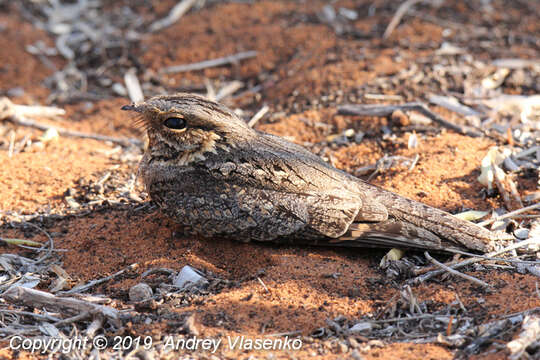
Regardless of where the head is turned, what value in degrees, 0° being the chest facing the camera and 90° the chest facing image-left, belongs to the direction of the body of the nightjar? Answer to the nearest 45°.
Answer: approximately 90°

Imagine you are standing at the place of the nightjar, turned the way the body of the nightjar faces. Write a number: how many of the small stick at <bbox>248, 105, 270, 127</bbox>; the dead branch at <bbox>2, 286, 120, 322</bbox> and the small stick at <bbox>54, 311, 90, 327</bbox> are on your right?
1

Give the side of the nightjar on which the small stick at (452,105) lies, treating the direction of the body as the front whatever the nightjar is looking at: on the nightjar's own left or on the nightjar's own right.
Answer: on the nightjar's own right

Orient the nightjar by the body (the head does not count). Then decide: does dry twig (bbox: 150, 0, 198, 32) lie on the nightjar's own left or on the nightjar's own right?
on the nightjar's own right

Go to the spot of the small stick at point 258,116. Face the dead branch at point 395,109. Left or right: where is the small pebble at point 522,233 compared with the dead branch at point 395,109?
right

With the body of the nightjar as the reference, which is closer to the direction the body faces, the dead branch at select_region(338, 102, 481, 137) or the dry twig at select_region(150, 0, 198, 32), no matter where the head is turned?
the dry twig

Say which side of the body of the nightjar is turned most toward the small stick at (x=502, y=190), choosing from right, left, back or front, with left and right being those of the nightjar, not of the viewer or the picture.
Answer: back

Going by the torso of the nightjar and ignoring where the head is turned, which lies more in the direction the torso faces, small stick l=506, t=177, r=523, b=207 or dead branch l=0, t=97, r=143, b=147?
the dead branch

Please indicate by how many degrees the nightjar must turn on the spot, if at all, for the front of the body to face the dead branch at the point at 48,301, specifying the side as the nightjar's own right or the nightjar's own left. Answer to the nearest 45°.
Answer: approximately 45° to the nightjar's own left

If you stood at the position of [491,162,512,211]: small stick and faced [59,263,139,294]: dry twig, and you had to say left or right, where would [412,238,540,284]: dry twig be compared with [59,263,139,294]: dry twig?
left

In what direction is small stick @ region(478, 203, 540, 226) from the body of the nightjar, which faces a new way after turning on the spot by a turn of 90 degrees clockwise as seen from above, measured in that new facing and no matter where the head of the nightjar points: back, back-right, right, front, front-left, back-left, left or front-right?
right

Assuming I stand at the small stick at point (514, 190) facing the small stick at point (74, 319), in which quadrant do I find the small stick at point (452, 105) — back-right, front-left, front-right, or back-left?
back-right
